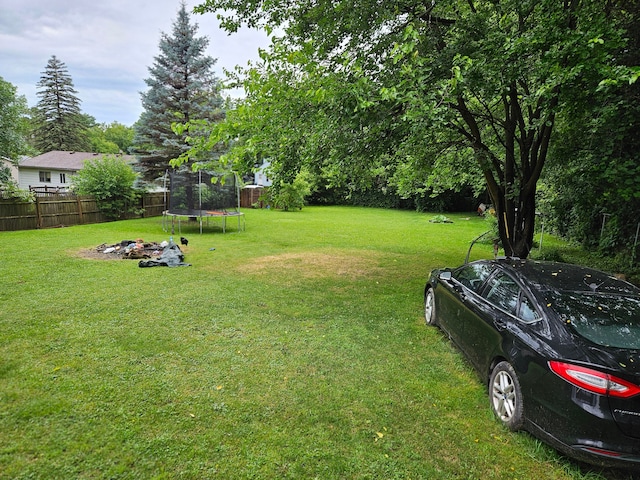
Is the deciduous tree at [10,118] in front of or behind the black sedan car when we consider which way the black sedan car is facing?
in front

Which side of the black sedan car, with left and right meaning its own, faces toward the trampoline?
front

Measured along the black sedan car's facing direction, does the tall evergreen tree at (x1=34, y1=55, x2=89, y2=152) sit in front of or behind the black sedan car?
in front

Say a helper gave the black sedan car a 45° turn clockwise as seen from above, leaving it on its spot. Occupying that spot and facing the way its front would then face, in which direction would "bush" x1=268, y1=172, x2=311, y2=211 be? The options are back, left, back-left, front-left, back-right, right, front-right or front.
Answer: front-left

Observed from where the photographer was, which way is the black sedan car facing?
facing away from the viewer and to the left of the viewer

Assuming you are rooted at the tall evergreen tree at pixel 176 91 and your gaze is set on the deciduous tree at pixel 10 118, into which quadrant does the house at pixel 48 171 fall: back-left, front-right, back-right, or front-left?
front-right
